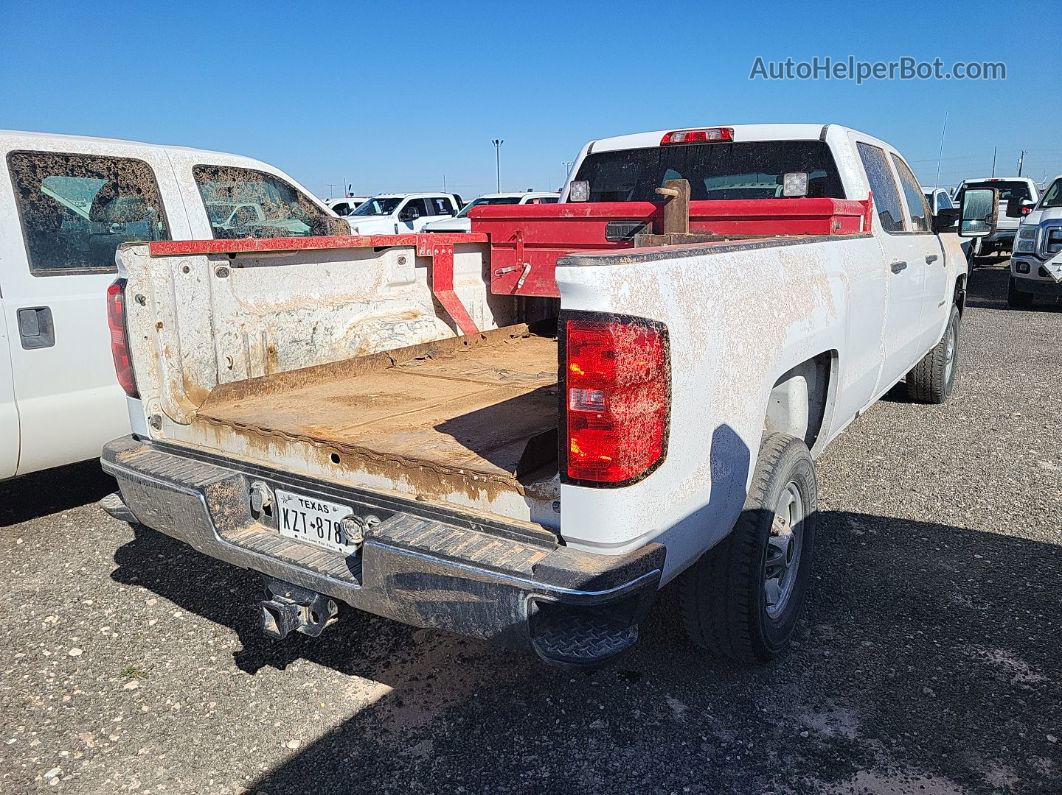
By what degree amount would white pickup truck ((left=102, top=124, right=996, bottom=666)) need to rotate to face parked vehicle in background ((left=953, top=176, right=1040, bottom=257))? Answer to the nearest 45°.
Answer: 0° — it already faces it

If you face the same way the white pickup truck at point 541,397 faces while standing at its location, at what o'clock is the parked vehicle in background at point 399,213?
The parked vehicle in background is roughly at 10 o'clock from the white pickup truck.

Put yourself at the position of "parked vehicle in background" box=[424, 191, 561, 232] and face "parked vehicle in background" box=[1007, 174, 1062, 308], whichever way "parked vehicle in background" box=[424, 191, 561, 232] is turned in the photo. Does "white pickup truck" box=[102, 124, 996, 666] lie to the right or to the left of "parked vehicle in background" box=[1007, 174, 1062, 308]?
right

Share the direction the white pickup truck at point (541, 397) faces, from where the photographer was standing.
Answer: facing away from the viewer and to the right of the viewer

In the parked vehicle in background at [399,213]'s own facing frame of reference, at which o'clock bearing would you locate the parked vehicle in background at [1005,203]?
the parked vehicle in background at [1005,203] is roughly at 8 o'clock from the parked vehicle in background at [399,213].

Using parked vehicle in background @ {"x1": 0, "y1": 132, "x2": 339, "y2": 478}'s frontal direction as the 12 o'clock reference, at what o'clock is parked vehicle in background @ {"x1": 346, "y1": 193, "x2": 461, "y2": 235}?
parked vehicle in background @ {"x1": 346, "y1": 193, "x2": 461, "y2": 235} is roughly at 11 o'clock from parked vehicle in background @ {"x1": 0, "y1": 132, "x2": 339, "y2": 478}.

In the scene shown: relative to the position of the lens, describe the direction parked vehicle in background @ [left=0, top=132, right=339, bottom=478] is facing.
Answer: facing away from the viewer and to the right of the viewer

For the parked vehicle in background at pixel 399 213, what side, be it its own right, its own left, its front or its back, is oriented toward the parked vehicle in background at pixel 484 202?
left

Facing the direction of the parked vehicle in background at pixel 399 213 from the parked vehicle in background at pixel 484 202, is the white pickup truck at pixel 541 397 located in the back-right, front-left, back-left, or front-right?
back-left

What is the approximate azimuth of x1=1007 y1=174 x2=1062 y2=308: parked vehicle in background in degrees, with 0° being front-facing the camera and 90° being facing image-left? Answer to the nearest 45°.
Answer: approximately 45°

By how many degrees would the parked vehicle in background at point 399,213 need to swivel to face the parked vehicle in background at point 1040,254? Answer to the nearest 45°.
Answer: approximately 90° to its left
